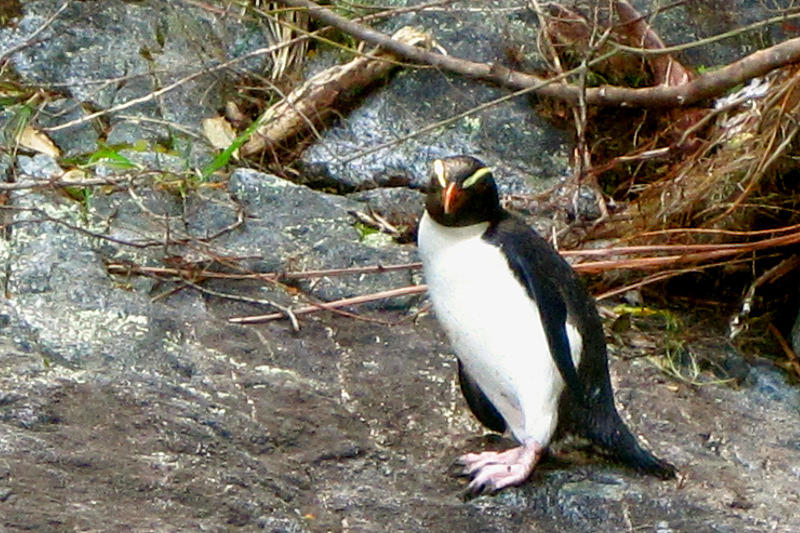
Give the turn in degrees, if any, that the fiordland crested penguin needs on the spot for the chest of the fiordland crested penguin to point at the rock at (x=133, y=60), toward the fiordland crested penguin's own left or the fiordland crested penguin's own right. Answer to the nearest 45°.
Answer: approximately 90° to the fiordland crested penguin's own right

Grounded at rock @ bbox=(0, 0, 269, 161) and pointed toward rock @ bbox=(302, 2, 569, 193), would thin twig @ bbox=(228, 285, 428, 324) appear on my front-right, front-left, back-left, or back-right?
front-right

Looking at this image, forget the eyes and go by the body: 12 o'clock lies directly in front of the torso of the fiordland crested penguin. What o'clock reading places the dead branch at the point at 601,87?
The dead branch is roughly at 5 o'clock from the fiordland crested penguin.

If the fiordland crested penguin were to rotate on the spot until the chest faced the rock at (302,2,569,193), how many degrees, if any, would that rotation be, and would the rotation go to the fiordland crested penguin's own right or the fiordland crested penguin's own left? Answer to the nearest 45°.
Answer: approximately 135° to the fiordland crested penguin's own right

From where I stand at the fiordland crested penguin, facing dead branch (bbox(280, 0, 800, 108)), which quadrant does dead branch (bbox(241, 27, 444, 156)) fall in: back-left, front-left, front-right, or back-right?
front-left

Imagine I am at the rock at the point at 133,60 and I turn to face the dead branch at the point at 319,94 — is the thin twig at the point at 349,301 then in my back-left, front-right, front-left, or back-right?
front-right

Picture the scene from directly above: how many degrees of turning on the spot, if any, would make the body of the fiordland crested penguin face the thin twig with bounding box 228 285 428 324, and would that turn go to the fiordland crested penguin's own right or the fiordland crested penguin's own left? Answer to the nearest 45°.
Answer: approximately 90° to the fiordland crested penguin's own right

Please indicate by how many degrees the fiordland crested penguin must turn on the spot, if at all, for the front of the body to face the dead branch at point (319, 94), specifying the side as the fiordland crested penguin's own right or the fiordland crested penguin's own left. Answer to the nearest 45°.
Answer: approximately 135° to the fiordland crested penguin's own right

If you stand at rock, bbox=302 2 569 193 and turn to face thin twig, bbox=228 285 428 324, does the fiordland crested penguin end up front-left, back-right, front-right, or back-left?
front-left

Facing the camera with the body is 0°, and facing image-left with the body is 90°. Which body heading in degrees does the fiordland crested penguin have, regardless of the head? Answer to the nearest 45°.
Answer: approximately 45°
